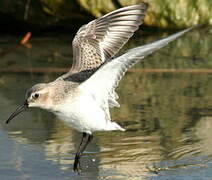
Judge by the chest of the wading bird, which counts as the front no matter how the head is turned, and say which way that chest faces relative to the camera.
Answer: to the viewer's left
